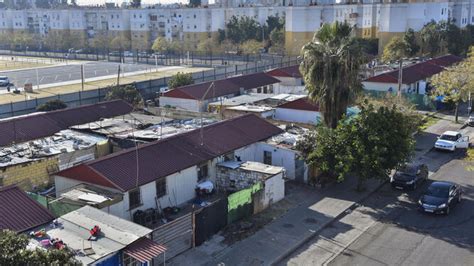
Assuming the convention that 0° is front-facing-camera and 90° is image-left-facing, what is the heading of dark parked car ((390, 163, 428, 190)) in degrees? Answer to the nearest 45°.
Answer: approximately 45°

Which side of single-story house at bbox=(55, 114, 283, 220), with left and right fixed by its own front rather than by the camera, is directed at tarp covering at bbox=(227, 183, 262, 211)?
front

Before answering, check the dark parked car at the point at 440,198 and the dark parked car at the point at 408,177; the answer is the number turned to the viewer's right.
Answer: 0

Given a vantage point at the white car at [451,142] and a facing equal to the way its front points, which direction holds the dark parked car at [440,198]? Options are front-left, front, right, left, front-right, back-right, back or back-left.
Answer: front-left

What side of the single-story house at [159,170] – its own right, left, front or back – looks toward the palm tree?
left

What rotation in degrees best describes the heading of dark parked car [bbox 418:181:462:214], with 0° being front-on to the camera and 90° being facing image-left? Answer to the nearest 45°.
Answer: approximately 45°

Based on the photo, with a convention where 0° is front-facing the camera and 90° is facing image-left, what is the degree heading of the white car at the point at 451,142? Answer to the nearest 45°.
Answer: approximately 45°

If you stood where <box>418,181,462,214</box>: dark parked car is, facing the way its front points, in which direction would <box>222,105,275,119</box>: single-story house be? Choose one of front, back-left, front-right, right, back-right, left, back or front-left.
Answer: right

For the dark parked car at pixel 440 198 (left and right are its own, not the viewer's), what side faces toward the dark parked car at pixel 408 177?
right

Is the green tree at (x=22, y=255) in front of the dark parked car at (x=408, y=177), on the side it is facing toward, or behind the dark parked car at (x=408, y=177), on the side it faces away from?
in front

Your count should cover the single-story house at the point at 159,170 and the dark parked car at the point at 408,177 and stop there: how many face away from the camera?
0

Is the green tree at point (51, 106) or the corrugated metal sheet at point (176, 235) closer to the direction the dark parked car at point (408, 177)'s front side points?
the corrugated metal sheet

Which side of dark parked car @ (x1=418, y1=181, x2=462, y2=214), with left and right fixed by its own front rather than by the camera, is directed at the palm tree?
right
